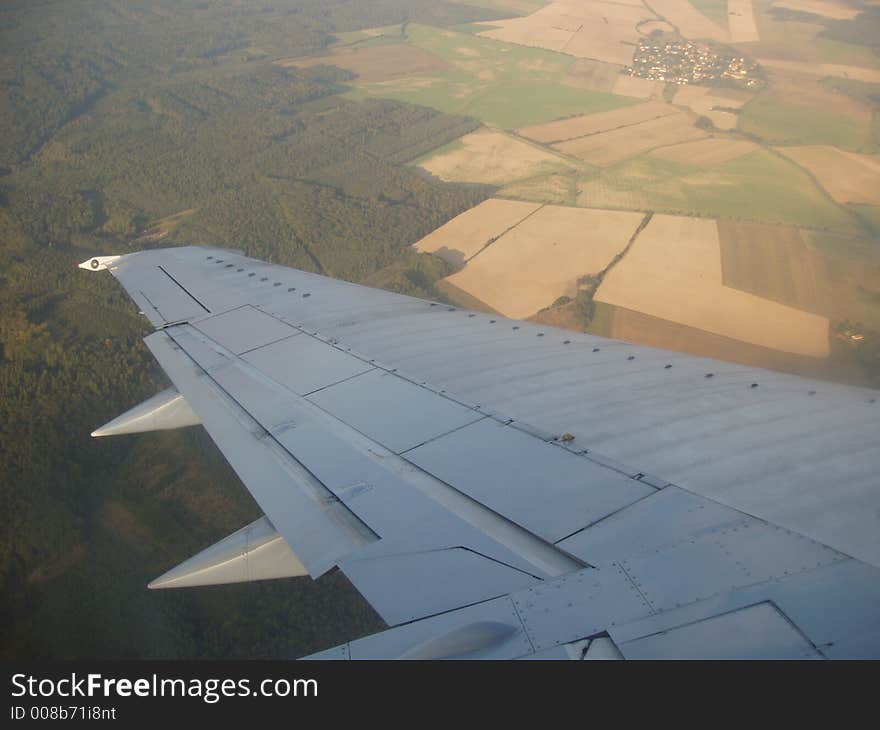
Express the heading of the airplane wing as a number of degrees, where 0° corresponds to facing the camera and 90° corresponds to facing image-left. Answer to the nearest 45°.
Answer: approximately 225°
